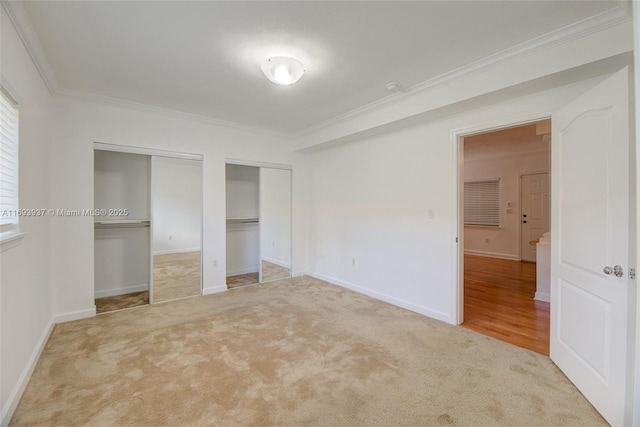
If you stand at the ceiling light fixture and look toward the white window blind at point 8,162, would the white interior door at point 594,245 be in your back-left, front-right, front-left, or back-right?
back-left

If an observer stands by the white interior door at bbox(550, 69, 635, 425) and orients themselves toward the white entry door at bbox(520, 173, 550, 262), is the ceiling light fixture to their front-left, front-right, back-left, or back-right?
back-left

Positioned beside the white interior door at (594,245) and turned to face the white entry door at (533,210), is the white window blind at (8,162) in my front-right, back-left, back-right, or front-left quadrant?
back-left

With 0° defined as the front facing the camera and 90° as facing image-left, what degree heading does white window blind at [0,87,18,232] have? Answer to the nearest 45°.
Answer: approximately 270°
